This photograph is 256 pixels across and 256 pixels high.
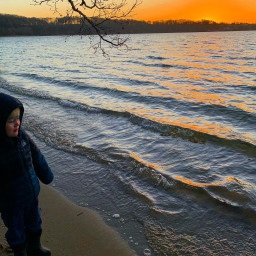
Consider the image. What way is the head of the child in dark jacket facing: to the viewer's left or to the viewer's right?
to the viewer's right

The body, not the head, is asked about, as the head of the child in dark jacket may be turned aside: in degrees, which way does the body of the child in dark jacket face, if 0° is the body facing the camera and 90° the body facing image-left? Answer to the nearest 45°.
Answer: approximately 315°
